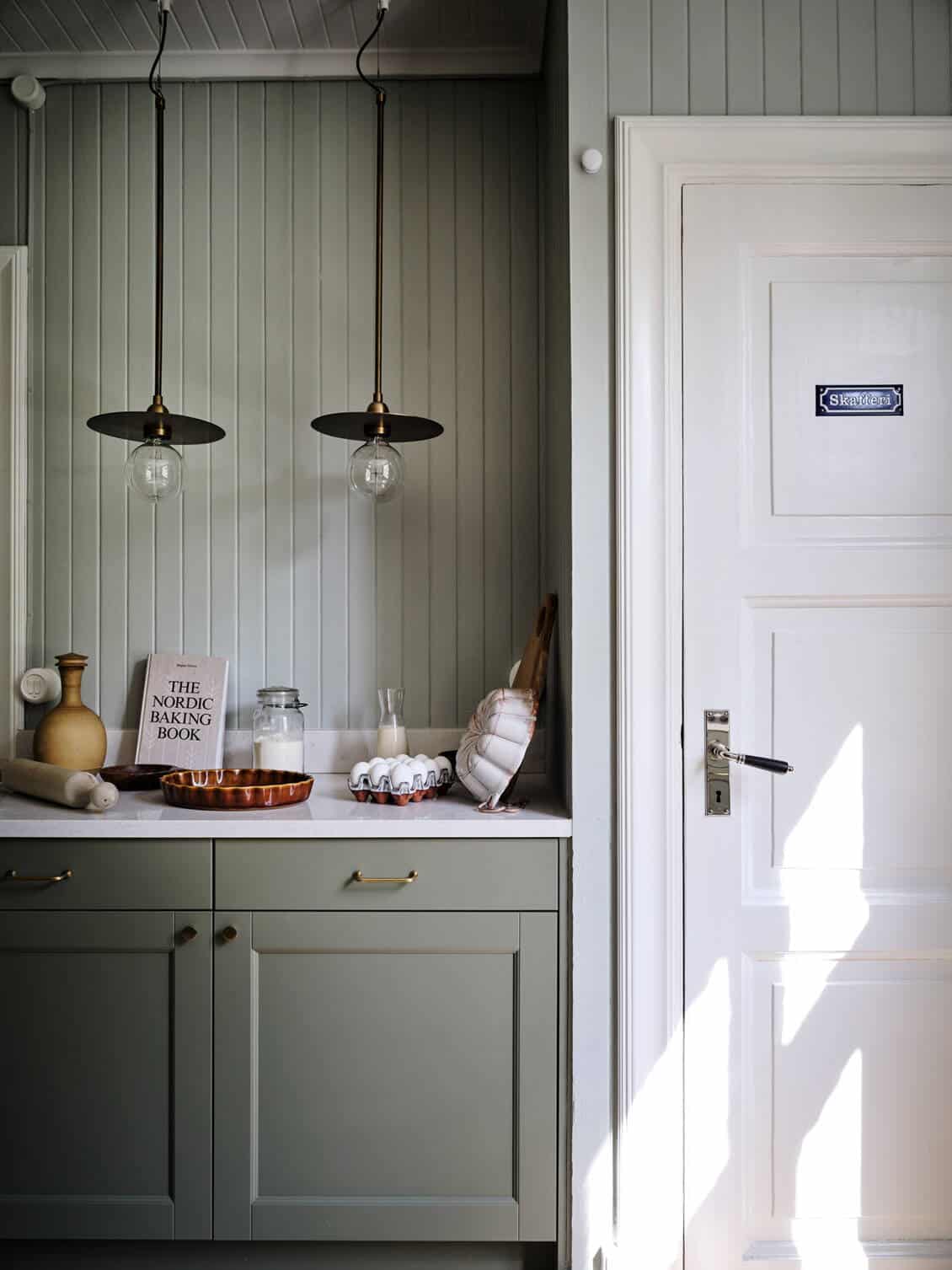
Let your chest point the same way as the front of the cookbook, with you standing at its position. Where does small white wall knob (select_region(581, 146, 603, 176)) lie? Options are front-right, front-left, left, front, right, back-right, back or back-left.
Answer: front-left

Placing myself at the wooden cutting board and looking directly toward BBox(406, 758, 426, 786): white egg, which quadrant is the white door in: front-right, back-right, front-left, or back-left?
back-left

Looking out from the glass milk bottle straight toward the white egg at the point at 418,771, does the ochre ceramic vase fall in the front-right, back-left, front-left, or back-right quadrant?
back-right

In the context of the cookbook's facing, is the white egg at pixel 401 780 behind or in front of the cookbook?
in front

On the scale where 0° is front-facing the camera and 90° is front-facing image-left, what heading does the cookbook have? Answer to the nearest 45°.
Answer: approximately 0°

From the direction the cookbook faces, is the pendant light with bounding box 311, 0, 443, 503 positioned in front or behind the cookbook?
in front

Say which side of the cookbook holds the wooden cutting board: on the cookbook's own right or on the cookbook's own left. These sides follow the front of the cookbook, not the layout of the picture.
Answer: on the cookbook's own left
